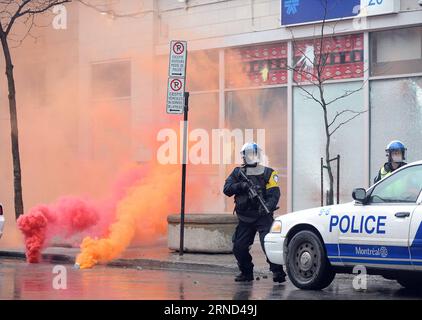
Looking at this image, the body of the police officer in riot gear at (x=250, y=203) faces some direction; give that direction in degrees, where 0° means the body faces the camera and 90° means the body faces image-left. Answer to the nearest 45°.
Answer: approximately 0°

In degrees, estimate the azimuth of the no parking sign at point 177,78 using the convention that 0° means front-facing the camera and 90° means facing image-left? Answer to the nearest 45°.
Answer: approximately 0°

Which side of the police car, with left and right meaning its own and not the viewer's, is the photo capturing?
left

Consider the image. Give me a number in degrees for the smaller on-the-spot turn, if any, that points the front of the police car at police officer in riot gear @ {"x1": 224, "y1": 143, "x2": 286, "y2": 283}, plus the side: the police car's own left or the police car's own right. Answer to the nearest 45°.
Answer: approximately 45° to the police car's own right

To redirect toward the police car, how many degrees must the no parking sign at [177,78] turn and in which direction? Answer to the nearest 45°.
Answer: approximately 45° to its left

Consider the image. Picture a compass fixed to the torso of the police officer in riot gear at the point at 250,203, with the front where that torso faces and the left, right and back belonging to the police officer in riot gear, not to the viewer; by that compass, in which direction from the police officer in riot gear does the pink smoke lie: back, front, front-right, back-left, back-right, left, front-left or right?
back-right

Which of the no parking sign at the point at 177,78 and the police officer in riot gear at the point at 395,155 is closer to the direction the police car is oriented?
the no parking sign

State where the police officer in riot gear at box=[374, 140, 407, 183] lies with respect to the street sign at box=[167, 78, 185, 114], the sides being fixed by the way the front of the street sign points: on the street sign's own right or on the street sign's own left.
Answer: on the street sign's own left

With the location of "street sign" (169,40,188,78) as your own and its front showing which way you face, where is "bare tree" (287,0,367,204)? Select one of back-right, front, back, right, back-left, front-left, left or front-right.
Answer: back-left
